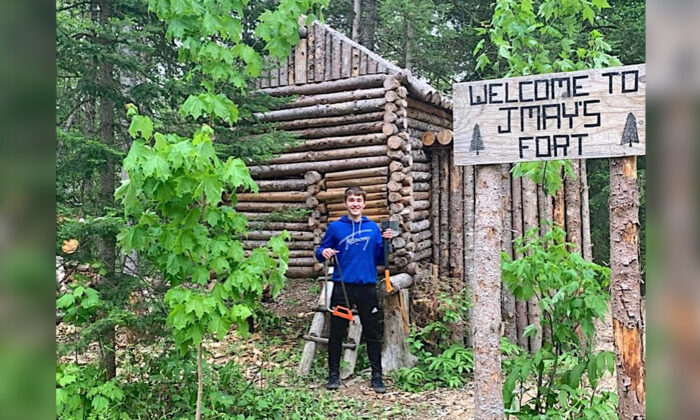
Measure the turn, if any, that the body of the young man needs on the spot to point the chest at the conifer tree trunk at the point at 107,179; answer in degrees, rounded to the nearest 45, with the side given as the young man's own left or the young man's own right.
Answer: approximately 45° to the young man's own right

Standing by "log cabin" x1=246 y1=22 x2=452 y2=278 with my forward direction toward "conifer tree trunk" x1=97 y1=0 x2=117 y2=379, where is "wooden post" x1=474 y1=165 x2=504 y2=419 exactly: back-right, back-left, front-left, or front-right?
front-left

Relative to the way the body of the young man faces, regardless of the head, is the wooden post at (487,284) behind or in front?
in front

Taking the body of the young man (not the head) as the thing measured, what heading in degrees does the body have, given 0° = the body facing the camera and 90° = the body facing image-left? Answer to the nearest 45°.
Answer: approximately 0°

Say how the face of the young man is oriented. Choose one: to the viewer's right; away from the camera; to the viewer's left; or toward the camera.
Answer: toward the camera

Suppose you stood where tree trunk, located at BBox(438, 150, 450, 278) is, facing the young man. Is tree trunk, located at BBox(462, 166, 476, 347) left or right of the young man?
left

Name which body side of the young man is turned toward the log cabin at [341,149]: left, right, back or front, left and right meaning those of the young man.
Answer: back

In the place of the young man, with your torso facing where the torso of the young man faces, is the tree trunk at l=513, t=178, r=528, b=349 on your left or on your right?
on your left

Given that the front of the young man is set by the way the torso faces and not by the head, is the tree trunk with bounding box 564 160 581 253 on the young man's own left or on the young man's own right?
on the young man's own left

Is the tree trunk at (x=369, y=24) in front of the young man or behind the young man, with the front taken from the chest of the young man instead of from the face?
behind

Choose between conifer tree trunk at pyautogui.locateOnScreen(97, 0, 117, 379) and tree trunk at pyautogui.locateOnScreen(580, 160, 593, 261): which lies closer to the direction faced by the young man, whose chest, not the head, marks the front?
the conifer tree trunk

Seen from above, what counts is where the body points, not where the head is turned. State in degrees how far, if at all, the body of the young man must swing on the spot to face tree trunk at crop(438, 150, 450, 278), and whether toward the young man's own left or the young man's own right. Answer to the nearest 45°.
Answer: approximately 135° to the young man's own left

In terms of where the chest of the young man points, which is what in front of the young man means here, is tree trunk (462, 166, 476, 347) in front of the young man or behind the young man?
behind

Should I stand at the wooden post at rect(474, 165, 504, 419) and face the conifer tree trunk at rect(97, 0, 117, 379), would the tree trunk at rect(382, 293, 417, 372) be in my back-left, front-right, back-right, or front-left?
front-right

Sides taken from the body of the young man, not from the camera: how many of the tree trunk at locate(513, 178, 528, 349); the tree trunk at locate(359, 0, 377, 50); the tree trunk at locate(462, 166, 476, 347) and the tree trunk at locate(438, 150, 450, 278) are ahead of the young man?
0
